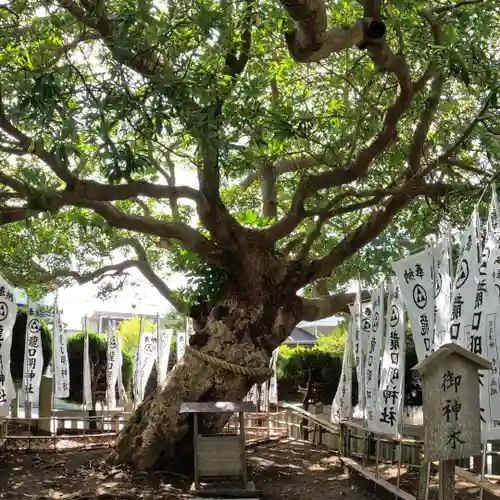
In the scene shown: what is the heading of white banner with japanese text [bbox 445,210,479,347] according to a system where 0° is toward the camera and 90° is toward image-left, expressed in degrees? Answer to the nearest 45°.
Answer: approximately 45°

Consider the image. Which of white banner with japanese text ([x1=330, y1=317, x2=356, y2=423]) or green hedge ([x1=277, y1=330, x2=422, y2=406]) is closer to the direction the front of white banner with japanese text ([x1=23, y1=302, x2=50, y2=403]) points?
the white banner with japanese text

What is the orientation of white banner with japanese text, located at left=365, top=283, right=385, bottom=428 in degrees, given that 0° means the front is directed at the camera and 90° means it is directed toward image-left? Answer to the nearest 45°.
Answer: approximately 45°

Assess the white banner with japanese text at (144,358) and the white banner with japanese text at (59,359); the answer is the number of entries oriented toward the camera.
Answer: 2

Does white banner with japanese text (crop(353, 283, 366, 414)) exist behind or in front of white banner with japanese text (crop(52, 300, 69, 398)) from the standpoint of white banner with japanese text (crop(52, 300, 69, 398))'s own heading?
in front

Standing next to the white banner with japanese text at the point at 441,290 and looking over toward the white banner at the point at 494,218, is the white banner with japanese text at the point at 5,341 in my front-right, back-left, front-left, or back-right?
back-right

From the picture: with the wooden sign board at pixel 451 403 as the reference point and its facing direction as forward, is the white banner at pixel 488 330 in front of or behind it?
behind

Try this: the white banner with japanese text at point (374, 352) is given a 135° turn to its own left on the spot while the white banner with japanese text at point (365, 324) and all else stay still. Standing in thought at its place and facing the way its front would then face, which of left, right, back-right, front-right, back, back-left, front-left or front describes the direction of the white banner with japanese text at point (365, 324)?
left

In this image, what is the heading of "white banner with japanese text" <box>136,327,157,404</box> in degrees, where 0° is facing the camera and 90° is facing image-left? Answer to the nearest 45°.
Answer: approximately 0°

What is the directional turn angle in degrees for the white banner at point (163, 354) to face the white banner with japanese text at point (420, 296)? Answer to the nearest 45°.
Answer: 0° — it already faces it
